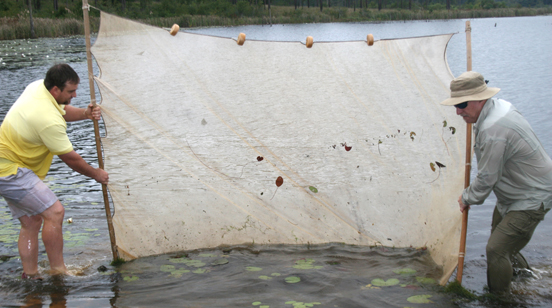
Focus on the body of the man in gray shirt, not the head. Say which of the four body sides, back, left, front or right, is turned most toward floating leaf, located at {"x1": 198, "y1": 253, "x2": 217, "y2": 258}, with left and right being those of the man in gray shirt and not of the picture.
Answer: front

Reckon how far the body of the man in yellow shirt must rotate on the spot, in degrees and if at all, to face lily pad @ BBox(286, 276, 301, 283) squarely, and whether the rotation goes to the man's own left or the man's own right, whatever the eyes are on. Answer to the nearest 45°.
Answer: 0° — they already face it

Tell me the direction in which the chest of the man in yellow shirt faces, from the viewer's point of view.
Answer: to the viewer's right

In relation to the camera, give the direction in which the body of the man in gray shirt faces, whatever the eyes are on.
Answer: to the viewer's left

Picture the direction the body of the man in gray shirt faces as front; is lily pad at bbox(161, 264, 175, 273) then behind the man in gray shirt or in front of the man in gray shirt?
in front

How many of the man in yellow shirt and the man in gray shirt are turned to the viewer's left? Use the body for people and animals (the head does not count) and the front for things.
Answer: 1

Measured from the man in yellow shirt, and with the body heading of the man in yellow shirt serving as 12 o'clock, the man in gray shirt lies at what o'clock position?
The man in gray shirt is roughly at 1 o'clock from the man in yellow shirt.

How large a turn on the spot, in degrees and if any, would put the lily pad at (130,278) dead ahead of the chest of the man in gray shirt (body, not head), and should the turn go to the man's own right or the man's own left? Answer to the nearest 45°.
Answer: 0° — they already face it

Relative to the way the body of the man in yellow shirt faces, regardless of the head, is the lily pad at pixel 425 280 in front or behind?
in front
